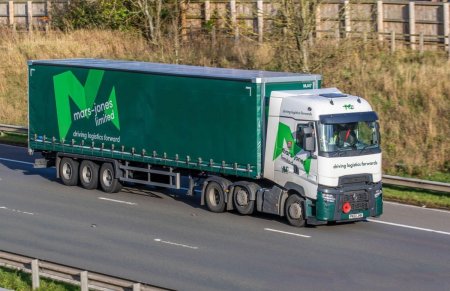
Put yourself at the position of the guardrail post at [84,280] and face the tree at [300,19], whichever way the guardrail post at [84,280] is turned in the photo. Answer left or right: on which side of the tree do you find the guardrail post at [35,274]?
left

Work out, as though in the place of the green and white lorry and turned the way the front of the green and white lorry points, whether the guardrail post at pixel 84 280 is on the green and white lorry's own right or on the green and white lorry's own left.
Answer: on the green and white lorry's own right

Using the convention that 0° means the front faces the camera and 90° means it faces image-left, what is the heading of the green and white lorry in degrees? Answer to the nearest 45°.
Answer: approximately 315°

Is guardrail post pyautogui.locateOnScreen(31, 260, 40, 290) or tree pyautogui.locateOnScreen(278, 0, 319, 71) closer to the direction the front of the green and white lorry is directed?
the guardrail post

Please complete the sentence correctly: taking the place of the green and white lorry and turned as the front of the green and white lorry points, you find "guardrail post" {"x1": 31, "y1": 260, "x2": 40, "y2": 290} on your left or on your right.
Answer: on your right

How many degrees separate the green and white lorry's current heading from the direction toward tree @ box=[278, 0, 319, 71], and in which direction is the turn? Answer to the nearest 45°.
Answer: approximately 135° to its left
